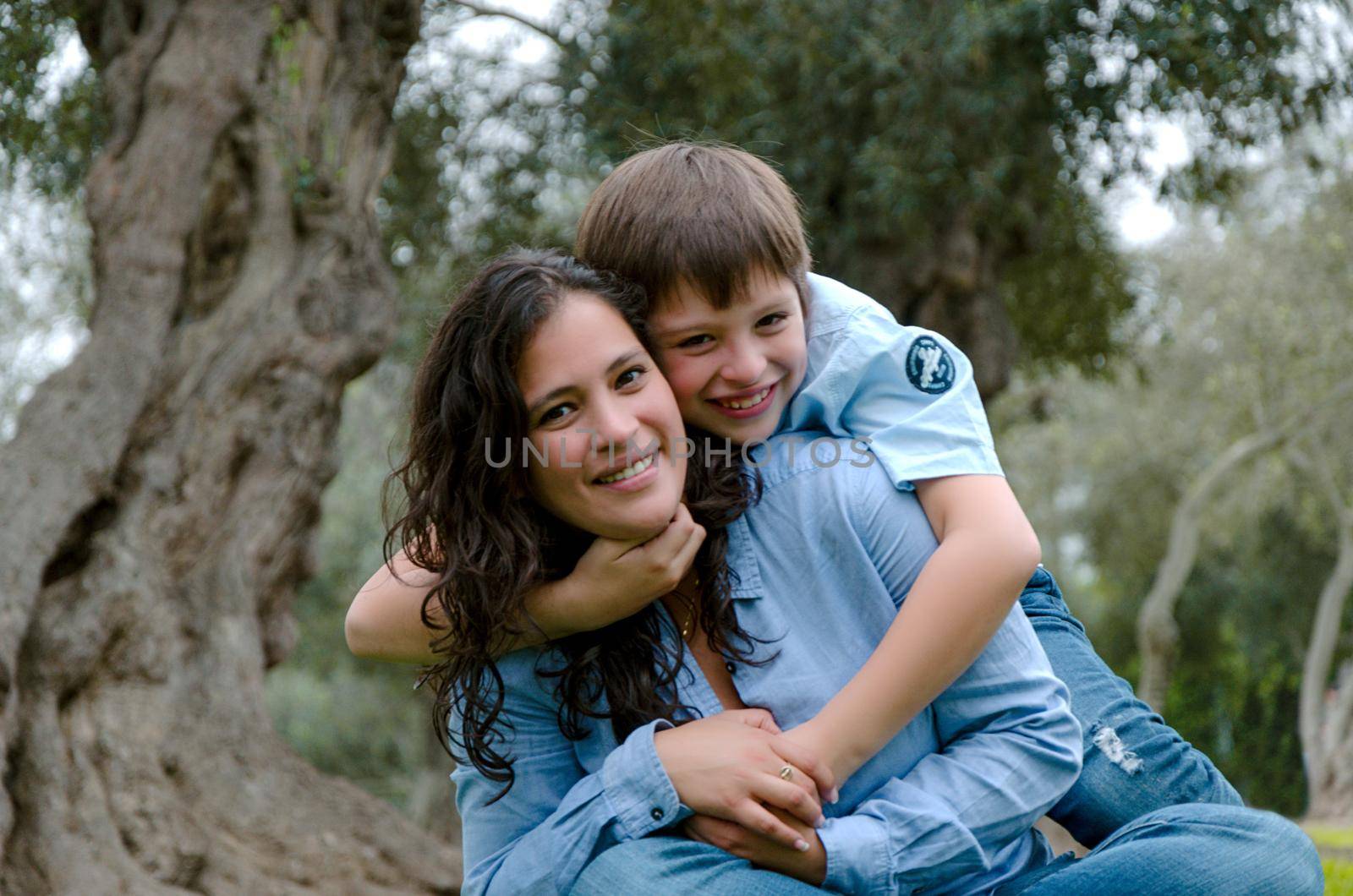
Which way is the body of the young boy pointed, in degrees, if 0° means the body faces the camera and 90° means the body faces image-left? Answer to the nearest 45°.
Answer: approximately 45°

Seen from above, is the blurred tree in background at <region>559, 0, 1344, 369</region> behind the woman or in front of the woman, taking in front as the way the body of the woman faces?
behind

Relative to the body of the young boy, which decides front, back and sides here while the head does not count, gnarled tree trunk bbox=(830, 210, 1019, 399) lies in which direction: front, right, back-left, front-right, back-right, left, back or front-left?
back-right

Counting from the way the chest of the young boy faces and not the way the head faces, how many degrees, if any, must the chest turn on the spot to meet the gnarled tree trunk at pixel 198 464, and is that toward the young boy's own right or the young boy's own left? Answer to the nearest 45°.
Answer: approximately 90° to the young boy's own right

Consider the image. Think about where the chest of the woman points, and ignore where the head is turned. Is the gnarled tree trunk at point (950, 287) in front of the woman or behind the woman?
behind

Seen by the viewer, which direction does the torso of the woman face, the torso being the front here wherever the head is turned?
toward the camera

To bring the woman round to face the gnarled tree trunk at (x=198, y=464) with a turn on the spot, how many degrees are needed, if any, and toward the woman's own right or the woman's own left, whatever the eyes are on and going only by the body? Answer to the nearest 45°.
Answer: approximately 135° to the woman's own right
